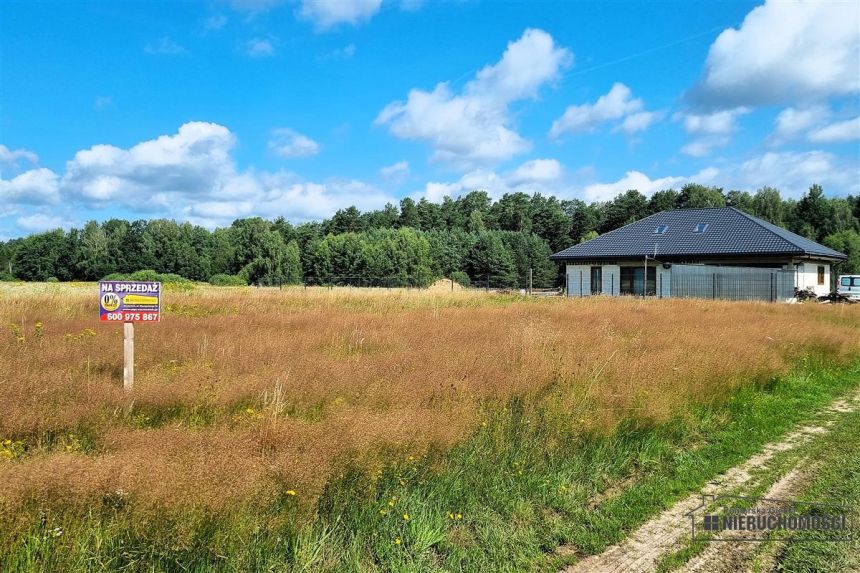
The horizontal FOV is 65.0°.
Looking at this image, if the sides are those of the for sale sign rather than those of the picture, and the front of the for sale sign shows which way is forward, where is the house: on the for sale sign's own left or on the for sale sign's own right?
on the for sale sign's own left

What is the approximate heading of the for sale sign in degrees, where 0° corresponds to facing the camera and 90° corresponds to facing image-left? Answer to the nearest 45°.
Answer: approximately 0°

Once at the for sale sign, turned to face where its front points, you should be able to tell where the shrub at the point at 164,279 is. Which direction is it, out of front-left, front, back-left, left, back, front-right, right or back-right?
back
